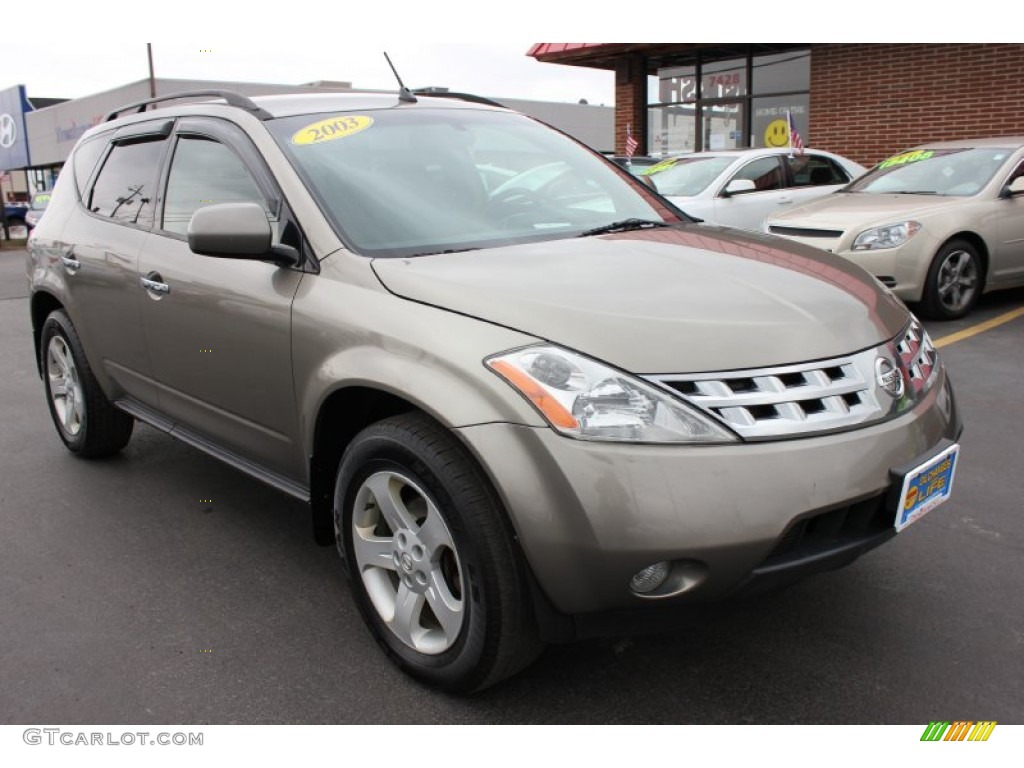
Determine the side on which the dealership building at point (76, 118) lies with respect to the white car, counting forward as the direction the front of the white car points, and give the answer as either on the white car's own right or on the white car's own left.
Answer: on the white car's own right

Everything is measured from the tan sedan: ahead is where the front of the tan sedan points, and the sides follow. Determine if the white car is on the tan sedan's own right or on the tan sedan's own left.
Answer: on the tan sedan's own right

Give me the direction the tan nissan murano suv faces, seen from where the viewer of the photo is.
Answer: facing the viewer and to the right of the viewer

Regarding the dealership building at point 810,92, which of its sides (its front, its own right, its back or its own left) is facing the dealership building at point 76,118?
right

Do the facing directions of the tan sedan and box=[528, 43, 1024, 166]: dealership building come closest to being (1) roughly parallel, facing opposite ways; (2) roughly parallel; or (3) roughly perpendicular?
roughly parallel

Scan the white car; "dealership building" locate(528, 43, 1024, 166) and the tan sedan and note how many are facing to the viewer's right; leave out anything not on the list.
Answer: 0

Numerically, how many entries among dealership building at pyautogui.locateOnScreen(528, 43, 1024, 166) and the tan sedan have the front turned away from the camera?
0

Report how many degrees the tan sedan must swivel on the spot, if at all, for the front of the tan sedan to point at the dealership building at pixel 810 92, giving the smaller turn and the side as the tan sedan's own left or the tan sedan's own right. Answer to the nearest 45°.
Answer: approximately 135° to the tan sedan's own right

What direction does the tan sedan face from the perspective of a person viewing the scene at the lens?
facing the viewer and to the left of the viewer

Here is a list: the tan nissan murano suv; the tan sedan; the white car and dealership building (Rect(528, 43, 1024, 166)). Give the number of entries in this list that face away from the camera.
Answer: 0

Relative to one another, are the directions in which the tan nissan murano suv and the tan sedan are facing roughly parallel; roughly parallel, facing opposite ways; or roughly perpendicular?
roughly perpendicular

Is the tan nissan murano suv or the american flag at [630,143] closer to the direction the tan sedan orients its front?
the tan nissan murano suv

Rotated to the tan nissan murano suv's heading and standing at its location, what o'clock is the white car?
The white car is roughly at 8 o'clock from the tan nissan murano suv.

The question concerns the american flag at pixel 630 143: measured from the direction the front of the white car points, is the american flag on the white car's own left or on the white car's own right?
on the white car's own right

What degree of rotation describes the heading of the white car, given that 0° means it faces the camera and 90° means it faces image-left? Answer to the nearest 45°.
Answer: approximately 45°

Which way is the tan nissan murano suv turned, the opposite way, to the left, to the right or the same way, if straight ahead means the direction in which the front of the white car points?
to the left

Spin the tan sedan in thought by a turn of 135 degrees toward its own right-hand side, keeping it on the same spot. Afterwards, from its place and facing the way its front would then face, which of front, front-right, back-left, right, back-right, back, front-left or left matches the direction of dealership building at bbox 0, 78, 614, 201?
front-left
